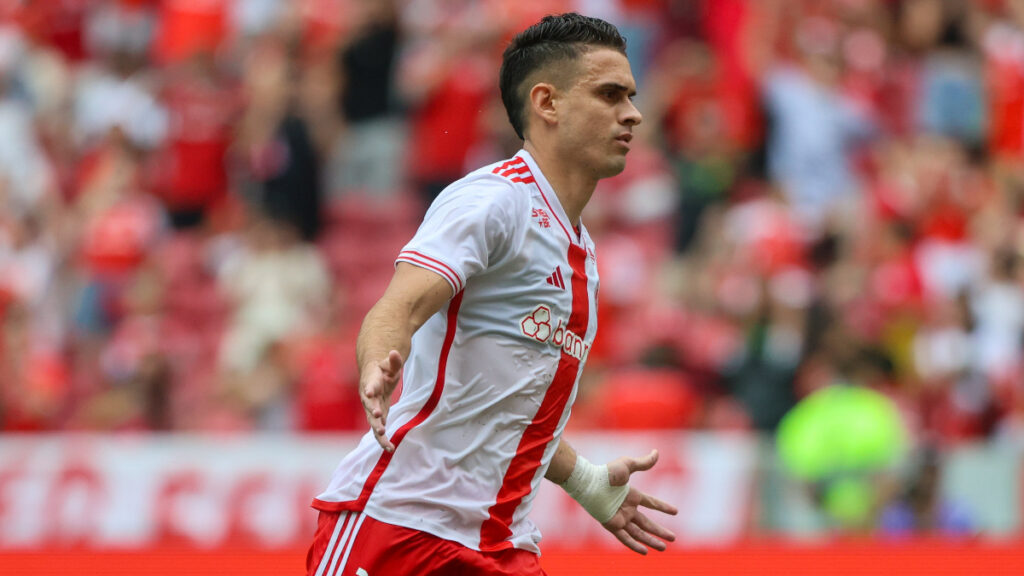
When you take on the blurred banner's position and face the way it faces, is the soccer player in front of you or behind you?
in front

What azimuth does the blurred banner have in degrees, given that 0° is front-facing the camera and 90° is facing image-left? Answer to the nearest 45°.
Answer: approximately 0°

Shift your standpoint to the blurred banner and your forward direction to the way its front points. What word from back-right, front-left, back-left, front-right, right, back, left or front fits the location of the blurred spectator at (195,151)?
back-right
